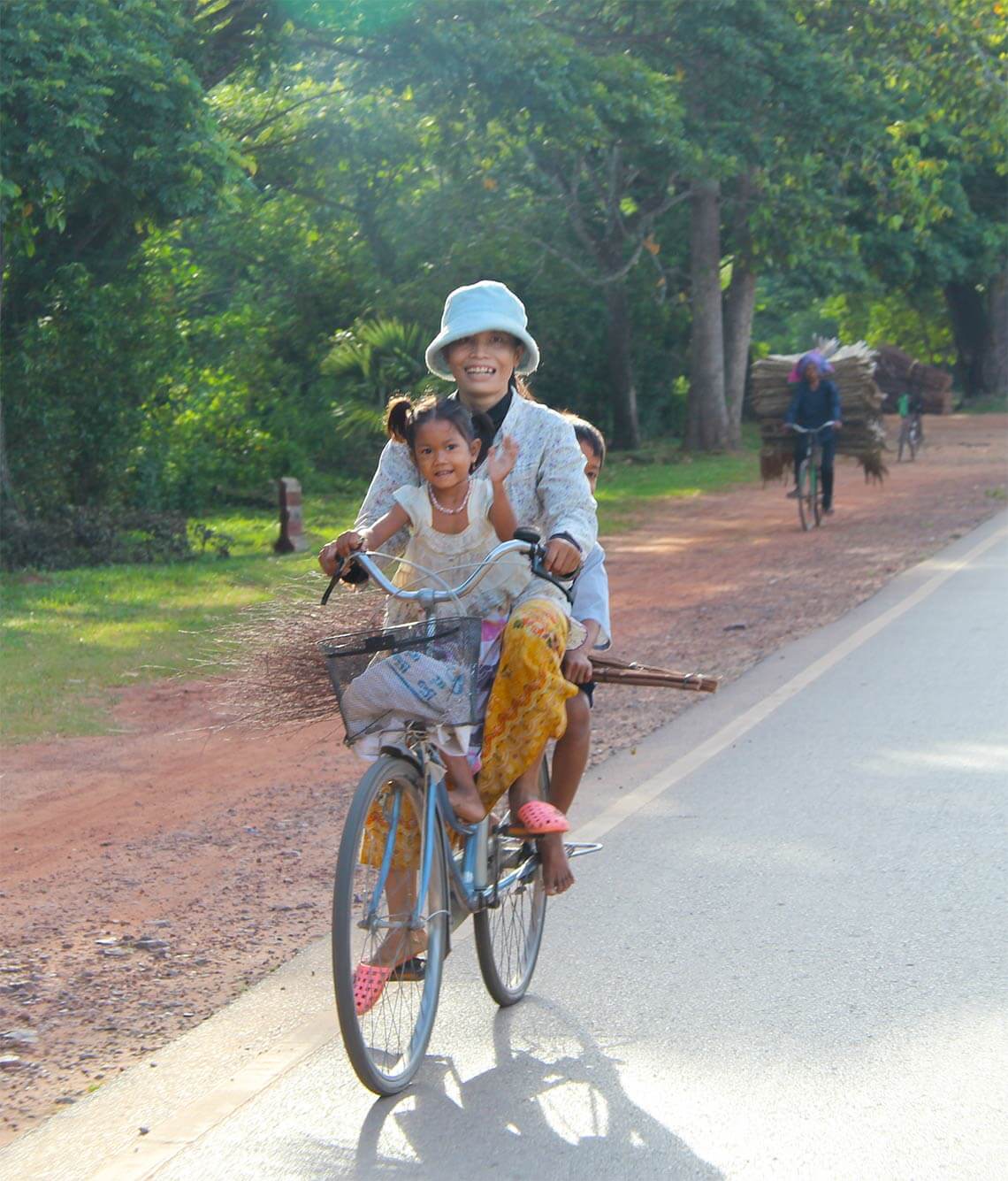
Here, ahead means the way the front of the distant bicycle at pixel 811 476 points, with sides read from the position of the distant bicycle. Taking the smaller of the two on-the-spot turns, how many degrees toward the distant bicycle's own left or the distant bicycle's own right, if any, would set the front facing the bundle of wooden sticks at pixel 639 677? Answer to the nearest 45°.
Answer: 0° — it already faces it

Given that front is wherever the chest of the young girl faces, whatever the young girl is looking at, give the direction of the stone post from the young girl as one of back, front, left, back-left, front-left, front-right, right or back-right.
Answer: back

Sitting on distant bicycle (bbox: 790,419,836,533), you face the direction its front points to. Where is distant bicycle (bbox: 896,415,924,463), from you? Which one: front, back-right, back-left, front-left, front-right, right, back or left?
back

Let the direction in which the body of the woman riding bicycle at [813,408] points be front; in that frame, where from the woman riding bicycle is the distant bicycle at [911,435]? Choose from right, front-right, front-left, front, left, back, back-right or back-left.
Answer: back

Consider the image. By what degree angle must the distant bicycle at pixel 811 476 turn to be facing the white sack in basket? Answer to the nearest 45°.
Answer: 0° — it already faces it

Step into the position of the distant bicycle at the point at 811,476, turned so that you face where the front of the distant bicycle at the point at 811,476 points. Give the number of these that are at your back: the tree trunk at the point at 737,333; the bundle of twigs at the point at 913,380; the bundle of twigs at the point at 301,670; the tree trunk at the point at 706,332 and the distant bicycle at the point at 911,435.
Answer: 4

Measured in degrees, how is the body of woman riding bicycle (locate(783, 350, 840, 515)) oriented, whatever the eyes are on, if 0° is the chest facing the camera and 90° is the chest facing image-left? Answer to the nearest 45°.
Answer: approximately 0°

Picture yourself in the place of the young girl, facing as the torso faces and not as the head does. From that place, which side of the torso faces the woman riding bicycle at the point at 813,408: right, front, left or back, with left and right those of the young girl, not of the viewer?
back
